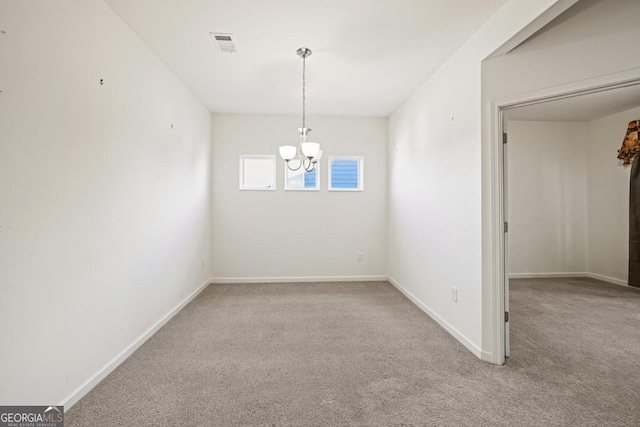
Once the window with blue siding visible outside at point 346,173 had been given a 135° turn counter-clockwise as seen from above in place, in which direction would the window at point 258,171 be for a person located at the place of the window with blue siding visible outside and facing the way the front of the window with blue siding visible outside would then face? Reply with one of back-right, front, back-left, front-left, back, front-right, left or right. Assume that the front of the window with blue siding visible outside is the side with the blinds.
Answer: back-left

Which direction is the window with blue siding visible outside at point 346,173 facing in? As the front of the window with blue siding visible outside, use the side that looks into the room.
toward the camera

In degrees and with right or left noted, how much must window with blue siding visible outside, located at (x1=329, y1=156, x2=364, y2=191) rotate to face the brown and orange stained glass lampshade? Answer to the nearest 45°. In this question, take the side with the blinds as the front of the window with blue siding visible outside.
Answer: approximately 90° to its left

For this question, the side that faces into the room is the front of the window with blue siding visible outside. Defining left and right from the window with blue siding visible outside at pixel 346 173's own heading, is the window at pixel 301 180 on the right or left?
on its right
